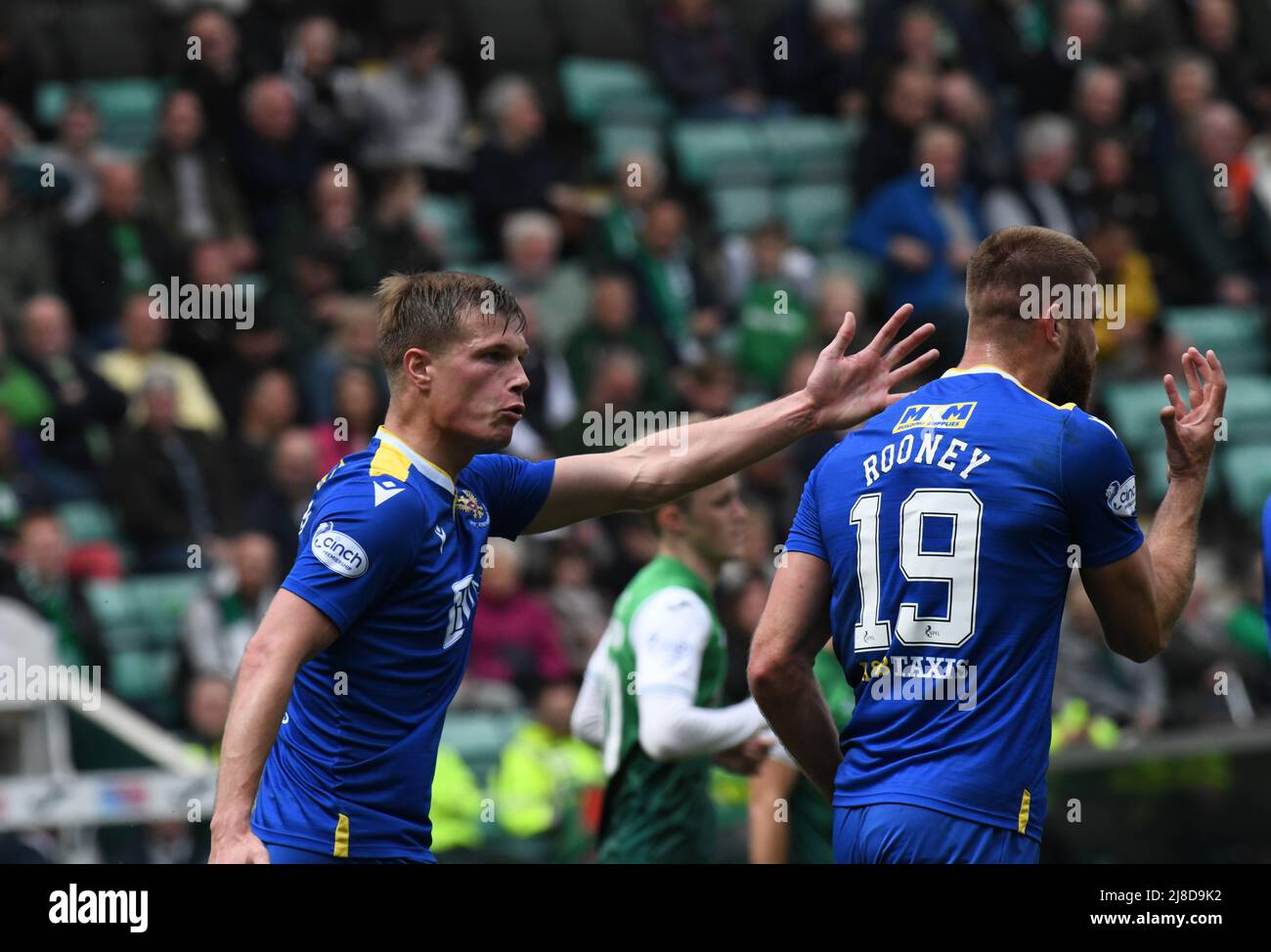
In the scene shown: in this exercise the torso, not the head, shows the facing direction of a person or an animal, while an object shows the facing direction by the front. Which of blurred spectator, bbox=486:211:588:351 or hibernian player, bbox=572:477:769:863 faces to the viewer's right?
the hibernian player

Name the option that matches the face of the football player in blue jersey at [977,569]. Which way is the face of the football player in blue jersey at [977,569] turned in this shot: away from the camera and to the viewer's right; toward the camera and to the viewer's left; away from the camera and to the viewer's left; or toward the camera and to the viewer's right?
away from the camera and to the viewer's right

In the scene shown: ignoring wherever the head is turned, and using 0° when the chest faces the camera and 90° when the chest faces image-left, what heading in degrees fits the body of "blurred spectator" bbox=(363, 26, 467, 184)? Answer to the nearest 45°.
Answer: approximately 0°

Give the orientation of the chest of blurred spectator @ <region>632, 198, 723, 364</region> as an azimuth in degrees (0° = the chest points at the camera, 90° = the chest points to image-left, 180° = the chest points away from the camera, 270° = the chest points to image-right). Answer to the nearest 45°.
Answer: approximately 0°

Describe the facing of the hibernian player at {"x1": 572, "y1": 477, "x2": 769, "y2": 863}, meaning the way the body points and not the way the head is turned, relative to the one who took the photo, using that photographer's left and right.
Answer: facing to the right of the viewer
